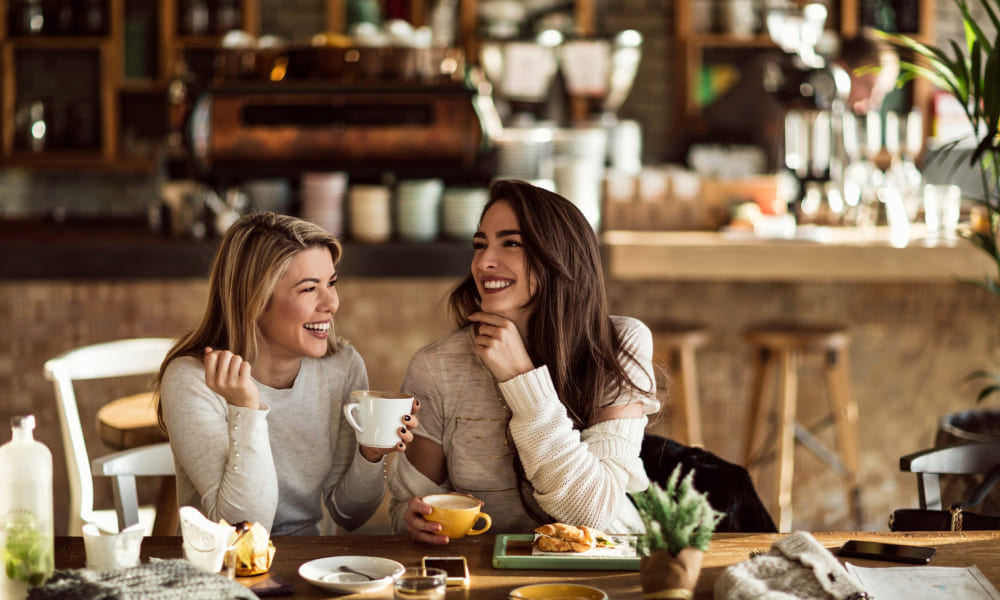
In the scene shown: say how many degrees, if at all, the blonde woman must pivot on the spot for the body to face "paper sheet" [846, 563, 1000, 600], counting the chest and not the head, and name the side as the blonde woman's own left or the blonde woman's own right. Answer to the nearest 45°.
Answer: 0° — they already face it

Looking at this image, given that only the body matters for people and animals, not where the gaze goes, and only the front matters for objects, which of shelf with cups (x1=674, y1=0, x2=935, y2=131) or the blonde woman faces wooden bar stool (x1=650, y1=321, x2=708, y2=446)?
the shelf with cups

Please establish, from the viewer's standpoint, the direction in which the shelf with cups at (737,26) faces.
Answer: facing the viewer

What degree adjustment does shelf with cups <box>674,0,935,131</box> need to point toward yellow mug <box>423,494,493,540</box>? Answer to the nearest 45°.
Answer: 0° — it already faces it

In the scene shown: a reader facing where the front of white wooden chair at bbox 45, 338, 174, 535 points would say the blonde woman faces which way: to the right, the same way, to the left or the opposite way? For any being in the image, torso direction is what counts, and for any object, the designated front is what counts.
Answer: the same way

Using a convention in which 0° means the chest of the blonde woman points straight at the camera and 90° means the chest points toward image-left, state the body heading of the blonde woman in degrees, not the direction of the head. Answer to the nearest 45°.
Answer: approximately 315°

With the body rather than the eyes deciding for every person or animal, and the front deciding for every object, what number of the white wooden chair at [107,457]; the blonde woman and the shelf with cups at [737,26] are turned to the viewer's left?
0

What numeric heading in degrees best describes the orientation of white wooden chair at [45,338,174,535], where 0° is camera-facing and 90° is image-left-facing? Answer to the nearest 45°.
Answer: approximately 315°

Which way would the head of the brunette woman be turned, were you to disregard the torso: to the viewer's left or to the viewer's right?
to the viewer's left

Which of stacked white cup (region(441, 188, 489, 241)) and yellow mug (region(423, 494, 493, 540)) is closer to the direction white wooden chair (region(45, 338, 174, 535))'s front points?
the yellow mug

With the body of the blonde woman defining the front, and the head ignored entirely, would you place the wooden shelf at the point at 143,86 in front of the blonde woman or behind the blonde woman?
behind

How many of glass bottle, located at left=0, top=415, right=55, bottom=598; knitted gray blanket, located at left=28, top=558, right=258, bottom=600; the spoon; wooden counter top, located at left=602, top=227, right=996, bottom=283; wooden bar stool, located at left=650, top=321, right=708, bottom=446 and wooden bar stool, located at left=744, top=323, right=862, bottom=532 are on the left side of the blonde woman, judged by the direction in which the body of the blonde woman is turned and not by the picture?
3

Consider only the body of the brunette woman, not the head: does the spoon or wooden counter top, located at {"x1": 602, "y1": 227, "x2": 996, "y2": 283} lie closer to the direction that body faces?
the spoon

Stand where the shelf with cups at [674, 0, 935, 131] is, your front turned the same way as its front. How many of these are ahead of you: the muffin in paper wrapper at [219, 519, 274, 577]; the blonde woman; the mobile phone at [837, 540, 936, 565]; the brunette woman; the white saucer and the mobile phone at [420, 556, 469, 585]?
6

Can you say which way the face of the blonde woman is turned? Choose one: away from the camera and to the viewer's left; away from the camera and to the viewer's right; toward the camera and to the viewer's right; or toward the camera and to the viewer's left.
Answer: toward the camera and to the viewer's right

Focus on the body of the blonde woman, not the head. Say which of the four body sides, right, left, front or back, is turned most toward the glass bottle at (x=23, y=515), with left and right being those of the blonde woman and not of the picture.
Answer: right

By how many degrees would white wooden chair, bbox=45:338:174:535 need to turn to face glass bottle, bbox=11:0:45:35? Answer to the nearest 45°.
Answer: approximately 135° to its left

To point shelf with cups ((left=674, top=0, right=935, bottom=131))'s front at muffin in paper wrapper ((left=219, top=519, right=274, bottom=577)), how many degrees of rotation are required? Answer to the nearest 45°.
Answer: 0° — it already faces it

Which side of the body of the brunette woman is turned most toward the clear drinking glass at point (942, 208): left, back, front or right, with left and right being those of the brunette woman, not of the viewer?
back

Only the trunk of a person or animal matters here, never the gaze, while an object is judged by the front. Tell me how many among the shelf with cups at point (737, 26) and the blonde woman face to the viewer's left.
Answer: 0
